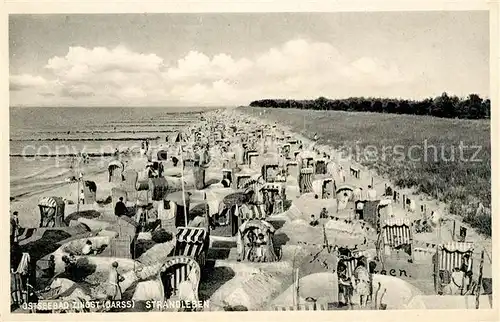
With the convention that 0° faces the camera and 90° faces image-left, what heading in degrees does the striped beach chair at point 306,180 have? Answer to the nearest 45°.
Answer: approximately 0°

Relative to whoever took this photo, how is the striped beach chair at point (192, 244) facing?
facing the viewer and to the left of the viewer

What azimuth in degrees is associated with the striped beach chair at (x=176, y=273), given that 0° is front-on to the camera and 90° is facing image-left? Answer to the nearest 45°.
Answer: approximately 45°

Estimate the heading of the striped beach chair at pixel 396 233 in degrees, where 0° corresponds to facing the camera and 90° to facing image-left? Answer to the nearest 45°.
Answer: approximately 0°
